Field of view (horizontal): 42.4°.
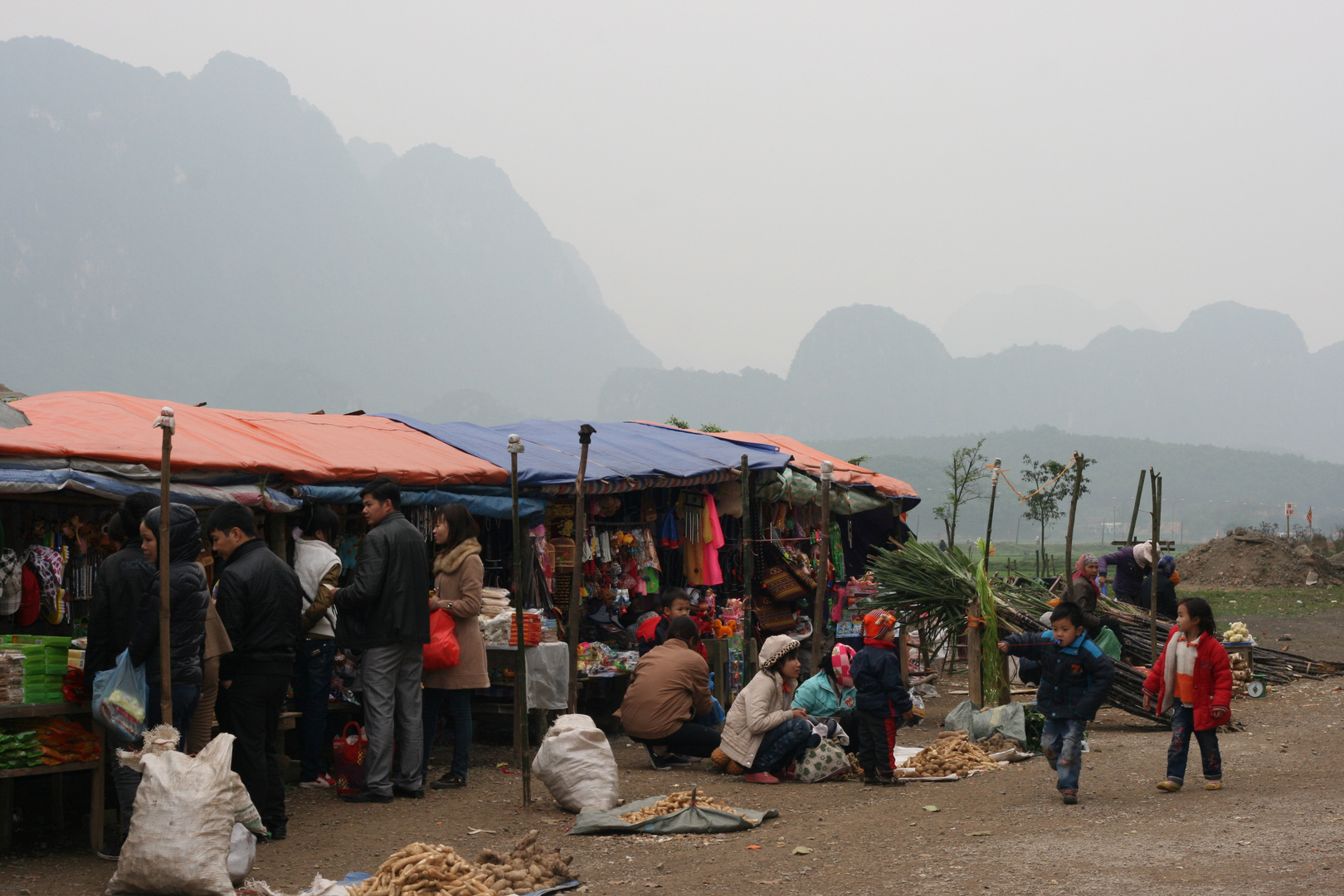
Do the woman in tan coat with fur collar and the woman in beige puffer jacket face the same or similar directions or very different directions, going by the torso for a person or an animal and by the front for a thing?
very different directions

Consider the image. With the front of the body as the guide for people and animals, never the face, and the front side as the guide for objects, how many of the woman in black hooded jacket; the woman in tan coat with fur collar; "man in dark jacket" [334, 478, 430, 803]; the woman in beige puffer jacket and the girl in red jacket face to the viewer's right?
1

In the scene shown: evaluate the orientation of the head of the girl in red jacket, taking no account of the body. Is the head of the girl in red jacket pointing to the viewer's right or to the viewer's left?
to the viewer's left

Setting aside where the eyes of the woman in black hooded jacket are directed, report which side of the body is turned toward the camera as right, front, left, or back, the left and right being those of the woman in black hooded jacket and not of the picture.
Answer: left

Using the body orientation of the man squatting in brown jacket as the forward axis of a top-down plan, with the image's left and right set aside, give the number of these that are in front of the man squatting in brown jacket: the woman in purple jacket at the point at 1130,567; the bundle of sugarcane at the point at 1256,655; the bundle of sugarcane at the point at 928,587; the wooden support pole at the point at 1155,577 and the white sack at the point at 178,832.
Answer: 4

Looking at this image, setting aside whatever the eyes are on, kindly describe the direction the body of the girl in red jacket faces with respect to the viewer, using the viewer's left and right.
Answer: facing the viewer and to the left of the viewer

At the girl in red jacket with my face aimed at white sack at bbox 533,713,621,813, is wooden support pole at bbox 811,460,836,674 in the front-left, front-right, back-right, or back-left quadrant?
front-right
